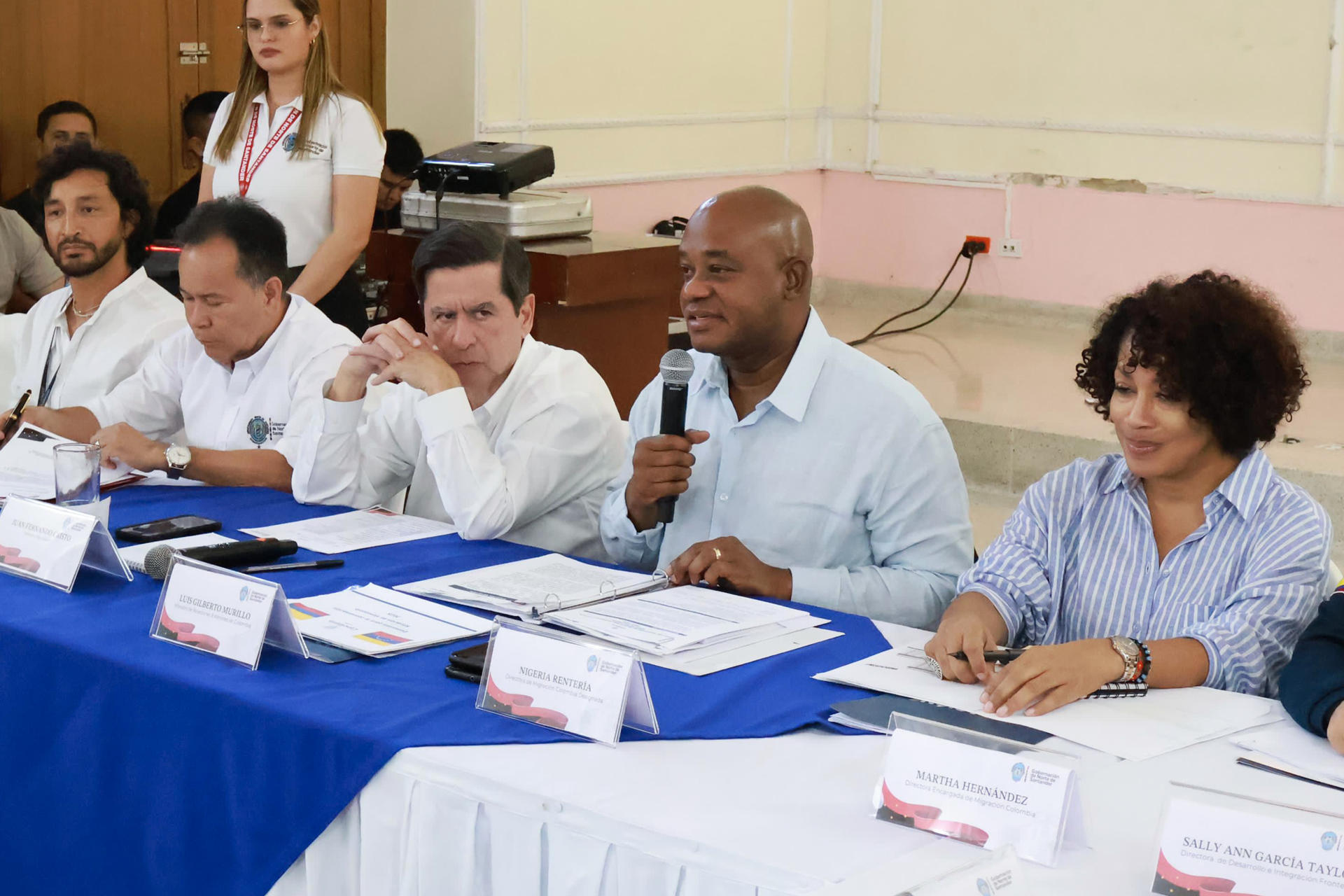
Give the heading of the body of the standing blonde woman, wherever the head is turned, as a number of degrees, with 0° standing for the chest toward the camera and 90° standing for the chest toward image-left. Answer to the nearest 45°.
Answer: approximately 45°

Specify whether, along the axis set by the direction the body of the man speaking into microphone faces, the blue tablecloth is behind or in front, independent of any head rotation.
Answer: in front

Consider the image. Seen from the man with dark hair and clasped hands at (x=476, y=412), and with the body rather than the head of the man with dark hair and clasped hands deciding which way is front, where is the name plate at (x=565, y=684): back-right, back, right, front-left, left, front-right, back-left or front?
front-left

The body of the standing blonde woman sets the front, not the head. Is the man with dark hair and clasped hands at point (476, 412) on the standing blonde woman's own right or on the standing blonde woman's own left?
on the standing blonde woman's own left

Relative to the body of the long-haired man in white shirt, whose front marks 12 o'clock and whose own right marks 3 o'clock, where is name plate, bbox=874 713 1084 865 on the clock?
The name plate is roughly at 10 o'clock from the long-haired man in white shirt.

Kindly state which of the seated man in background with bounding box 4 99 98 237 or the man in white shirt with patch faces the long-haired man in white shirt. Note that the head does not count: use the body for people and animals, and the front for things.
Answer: the seated man in background

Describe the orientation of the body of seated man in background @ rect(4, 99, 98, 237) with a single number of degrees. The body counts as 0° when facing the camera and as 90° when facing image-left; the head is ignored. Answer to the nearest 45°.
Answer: approximately 0°

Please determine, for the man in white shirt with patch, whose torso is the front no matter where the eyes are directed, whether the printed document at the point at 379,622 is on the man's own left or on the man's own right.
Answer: on the man's own left

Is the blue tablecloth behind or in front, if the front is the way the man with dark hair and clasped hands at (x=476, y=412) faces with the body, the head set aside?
in front

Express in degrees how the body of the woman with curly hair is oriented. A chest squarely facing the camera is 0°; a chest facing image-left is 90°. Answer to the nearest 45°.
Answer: approximately 45°

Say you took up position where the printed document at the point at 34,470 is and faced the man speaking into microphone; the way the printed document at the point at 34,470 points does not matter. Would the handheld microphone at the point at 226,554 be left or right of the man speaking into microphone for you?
right

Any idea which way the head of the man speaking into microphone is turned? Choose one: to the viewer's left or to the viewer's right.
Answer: to the viewer's left
